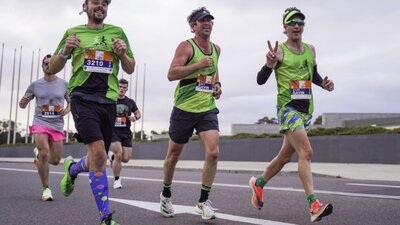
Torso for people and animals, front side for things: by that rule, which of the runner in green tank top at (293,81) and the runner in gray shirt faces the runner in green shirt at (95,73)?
the runner in gray shirt

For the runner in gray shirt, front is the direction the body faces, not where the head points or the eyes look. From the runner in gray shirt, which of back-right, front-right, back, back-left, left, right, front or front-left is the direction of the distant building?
back-left

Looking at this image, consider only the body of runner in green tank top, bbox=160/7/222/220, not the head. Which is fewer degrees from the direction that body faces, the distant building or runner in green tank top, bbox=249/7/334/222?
the runner in green tank top

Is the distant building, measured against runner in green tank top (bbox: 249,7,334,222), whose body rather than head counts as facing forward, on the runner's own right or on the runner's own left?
on the runner's own left

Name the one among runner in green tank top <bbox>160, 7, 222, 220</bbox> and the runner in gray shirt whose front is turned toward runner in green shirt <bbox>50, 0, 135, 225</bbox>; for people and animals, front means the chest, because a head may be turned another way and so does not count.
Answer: the runner in gray shirt

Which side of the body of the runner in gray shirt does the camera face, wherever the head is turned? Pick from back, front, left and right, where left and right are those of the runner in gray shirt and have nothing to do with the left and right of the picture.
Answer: front

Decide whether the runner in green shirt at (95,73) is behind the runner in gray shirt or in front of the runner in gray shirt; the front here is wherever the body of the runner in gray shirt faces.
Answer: in front

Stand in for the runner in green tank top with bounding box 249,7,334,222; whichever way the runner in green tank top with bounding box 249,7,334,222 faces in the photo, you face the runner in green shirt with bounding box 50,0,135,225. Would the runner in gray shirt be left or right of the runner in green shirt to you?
right

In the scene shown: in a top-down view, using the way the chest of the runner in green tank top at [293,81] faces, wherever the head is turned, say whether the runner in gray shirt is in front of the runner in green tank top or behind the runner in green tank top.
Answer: behind

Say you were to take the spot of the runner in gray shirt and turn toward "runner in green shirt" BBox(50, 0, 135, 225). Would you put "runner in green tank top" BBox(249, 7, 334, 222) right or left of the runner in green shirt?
left

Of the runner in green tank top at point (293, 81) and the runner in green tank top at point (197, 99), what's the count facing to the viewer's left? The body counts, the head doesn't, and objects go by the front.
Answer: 0

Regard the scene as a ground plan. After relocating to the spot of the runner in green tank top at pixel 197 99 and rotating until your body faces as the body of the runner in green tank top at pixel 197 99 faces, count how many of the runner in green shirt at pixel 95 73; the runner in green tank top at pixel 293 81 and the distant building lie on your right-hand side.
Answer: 1
